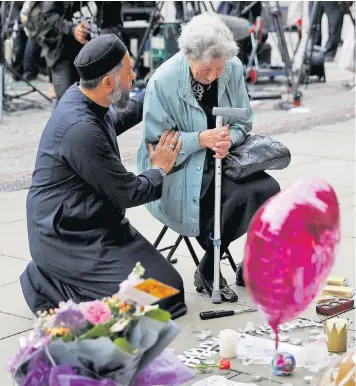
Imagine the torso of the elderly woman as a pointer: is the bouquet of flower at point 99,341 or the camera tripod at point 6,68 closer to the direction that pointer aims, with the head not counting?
the bouquet of flower

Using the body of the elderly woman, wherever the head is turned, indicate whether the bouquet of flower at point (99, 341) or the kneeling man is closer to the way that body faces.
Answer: the bouquet of flower

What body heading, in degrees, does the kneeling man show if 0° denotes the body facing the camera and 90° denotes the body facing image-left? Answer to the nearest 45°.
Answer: approximately 270°

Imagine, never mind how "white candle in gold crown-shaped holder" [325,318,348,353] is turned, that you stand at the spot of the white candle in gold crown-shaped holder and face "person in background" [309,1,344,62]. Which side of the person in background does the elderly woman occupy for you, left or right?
left

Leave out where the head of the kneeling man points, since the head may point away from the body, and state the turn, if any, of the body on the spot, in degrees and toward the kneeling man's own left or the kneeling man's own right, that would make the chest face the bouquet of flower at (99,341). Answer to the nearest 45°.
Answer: approximately 90° to the kneeling man's own right

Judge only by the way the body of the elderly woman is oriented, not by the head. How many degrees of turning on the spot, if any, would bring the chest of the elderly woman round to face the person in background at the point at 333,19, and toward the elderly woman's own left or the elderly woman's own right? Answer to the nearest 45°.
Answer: approximately 135° to the elderly woman's own left

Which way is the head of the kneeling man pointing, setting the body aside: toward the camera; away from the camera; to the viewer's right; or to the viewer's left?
to the viewer's right

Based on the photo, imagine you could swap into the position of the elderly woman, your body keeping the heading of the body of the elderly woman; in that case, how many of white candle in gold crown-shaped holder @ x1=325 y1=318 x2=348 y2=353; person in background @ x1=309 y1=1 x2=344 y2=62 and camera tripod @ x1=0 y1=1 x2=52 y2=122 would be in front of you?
1

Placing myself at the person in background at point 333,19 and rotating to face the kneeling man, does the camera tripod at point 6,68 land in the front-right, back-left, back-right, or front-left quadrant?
front-right

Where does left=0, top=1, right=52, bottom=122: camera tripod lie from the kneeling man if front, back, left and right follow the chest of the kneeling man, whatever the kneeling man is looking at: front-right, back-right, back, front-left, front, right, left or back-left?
left

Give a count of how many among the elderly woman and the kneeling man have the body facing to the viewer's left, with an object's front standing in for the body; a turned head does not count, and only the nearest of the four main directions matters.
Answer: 0
